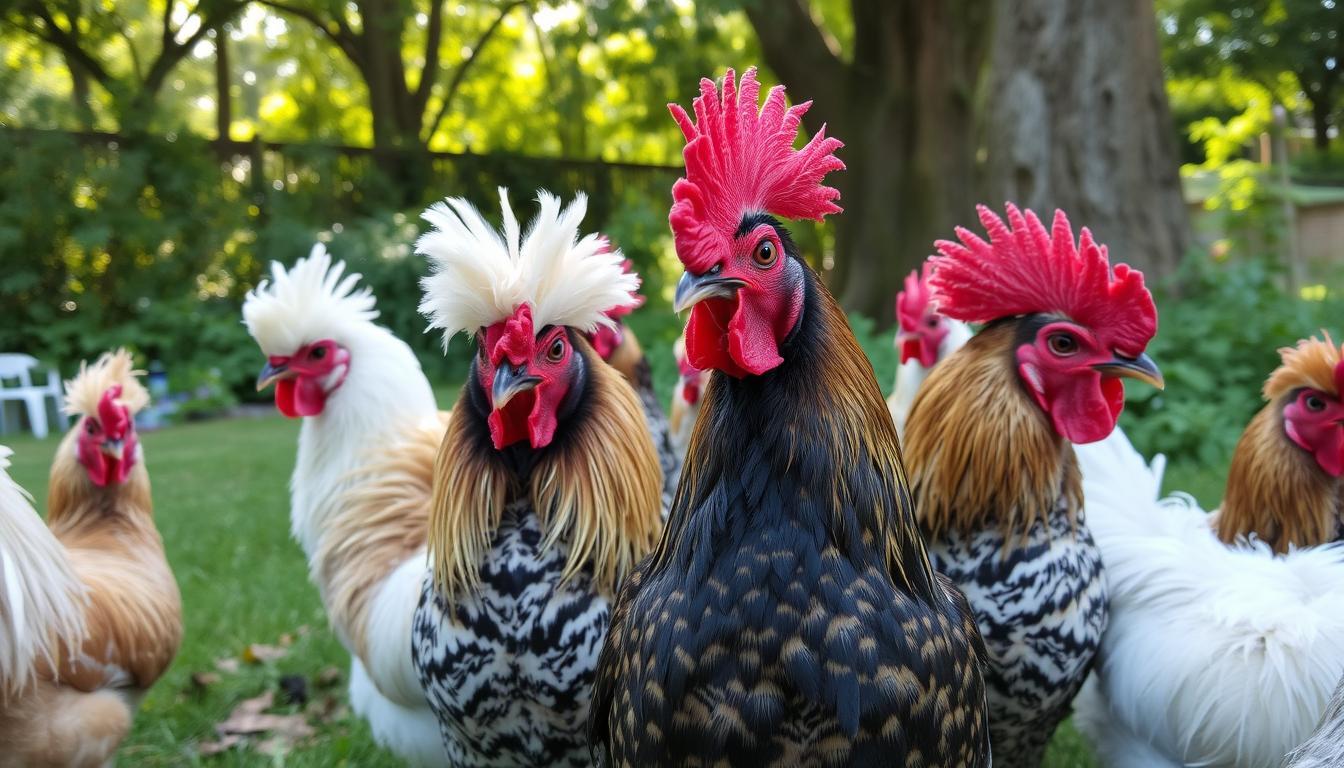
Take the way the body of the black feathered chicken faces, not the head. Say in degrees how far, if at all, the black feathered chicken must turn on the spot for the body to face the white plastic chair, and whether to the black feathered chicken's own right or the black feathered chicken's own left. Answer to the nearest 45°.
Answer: approximately 135° to the black feathered chicken's own right

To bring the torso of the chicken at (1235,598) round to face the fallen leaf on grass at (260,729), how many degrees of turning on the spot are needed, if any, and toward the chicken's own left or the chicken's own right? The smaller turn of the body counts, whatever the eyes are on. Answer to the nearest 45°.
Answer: approximately 180°

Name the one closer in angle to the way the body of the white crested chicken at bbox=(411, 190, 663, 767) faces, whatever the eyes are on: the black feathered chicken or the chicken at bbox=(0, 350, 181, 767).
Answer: the black feathered chicken

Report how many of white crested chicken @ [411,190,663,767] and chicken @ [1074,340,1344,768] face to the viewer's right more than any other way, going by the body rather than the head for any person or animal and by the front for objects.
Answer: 1

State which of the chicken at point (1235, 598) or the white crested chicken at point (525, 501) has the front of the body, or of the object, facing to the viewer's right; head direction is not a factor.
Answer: the chicken

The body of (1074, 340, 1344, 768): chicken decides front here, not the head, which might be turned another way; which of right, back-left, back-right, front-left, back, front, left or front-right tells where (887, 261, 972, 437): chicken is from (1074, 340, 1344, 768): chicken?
back-left

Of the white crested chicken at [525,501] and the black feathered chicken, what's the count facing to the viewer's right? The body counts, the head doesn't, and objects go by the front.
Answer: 0

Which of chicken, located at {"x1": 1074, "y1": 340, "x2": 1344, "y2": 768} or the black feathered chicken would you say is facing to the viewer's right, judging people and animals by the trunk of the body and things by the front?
the chicken

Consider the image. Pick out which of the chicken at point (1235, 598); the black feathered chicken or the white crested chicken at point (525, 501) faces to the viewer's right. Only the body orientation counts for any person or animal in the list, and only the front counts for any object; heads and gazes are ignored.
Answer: the chicken

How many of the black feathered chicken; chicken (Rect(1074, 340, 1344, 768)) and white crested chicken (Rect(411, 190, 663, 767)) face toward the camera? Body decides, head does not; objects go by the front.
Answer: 2

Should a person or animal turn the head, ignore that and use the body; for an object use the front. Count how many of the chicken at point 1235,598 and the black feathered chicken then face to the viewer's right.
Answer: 1

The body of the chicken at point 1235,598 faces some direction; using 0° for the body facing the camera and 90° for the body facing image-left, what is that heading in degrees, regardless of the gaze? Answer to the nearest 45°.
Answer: approximately 270°

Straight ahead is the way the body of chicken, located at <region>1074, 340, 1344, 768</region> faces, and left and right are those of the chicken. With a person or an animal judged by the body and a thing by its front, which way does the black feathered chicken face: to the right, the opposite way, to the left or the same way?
to the right
